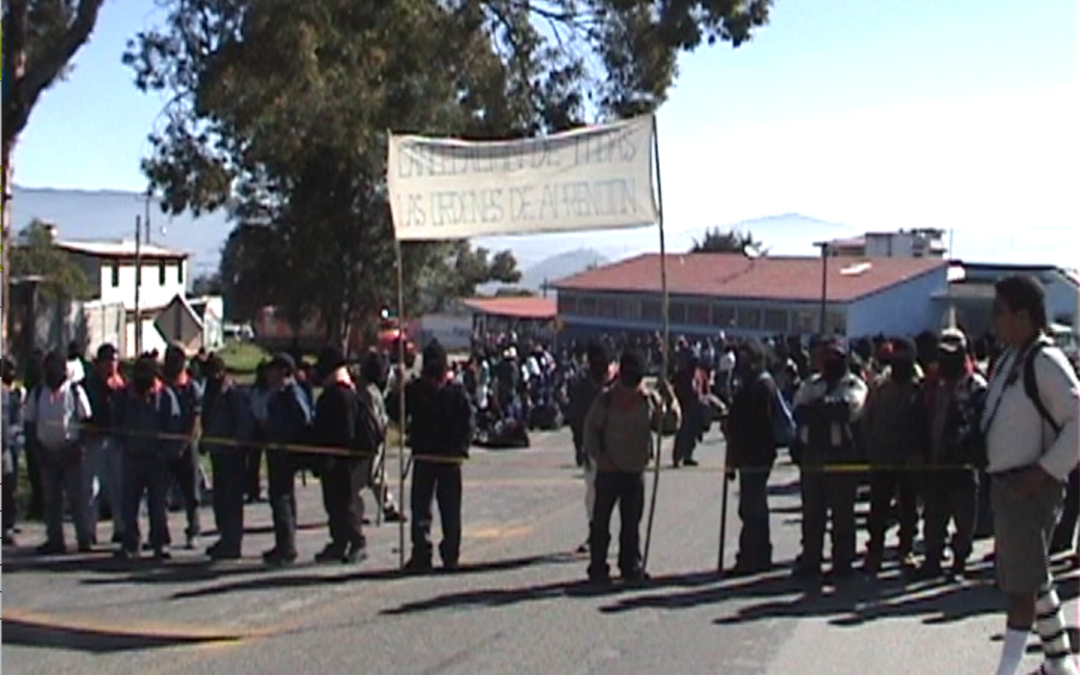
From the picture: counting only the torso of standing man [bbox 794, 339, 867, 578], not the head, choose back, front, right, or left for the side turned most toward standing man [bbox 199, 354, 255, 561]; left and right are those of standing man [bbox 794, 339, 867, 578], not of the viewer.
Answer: right

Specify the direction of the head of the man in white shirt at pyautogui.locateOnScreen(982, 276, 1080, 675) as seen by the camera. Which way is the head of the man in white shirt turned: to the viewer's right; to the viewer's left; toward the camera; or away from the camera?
to the viewer's left

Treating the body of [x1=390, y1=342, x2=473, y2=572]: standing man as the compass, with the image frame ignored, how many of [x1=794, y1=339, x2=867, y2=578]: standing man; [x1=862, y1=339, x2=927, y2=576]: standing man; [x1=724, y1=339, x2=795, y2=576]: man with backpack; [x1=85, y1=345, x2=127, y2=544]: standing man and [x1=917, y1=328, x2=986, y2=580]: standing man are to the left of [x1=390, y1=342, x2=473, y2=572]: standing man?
4

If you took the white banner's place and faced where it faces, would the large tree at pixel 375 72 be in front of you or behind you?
behind

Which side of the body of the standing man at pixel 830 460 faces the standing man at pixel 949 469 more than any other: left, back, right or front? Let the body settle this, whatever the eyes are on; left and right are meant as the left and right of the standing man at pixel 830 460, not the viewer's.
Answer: left

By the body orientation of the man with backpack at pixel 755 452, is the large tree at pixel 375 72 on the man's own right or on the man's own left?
on the man's own right
